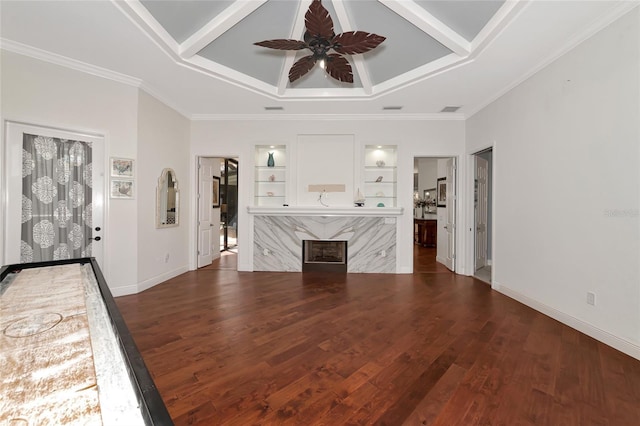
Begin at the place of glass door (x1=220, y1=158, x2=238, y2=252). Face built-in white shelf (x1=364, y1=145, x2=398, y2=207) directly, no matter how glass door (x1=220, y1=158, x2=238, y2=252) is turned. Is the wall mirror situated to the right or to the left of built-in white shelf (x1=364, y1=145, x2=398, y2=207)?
right

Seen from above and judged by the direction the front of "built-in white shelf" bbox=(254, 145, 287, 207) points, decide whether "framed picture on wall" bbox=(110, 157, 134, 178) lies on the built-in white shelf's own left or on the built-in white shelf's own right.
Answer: on the built-in white shelf's own right

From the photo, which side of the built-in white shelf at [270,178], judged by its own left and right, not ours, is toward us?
front

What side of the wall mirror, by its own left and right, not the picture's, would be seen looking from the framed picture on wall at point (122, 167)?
right

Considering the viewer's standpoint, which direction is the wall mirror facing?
facing the viewer and to the right of the viewer

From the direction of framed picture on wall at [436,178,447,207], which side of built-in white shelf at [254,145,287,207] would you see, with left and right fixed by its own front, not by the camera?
left

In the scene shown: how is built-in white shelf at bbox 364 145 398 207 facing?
toward the camera

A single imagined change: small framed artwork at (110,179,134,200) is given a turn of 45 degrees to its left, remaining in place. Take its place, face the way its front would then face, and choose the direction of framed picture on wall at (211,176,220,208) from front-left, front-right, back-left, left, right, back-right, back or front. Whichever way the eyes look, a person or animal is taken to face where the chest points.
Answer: left

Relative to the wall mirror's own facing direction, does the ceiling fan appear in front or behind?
in front

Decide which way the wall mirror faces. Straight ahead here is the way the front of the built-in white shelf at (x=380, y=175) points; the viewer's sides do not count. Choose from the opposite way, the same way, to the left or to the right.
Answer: to the left

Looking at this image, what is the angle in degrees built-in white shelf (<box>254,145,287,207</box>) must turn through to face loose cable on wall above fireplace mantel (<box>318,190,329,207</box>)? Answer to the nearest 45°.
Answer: approximately 90° to its left

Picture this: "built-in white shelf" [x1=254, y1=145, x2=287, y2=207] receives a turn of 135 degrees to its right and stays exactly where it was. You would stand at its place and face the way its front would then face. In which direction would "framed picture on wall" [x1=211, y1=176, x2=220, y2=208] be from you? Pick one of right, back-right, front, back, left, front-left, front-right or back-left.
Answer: front

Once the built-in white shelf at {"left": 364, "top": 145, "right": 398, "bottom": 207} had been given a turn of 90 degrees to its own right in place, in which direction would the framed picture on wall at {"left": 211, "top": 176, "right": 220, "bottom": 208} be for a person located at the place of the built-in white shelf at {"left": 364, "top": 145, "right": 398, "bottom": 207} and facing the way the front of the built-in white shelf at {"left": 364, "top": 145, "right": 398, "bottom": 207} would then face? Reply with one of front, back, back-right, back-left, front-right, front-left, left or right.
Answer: front
